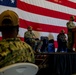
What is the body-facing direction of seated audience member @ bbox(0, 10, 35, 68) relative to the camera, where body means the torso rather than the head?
away from the camera

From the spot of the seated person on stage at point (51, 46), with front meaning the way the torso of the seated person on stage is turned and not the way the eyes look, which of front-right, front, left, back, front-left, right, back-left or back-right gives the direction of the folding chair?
front

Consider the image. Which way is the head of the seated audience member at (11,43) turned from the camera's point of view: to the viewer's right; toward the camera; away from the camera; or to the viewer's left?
away from the camera
